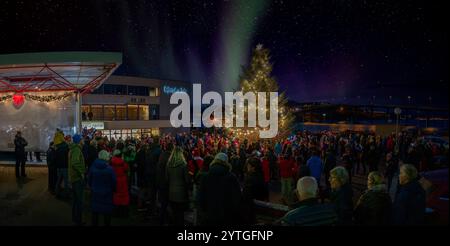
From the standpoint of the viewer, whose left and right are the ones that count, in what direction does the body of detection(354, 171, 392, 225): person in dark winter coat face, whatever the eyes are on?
facing away from the viewer and to the left of the viewer

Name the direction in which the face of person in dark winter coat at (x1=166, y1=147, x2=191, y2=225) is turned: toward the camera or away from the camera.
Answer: away from the camera

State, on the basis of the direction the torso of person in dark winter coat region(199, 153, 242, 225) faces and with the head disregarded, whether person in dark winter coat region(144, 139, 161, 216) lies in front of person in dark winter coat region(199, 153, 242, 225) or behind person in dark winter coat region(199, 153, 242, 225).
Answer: in front

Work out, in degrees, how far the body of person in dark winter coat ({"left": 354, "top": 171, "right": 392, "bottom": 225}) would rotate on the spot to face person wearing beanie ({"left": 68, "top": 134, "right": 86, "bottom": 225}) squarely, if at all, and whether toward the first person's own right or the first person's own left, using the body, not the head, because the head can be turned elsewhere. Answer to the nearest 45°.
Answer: approximately 45° to the first person's own left

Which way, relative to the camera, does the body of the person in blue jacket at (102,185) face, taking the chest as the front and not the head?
away from the camera

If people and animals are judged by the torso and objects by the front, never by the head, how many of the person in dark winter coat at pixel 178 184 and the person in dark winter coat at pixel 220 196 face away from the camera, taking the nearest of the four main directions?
2

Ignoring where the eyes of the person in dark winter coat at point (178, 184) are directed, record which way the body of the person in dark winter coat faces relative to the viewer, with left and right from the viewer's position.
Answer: facing away from the viewer

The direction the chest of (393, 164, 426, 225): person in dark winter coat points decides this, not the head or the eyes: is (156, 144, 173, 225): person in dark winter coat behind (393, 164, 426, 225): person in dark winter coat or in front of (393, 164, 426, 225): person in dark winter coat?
in front

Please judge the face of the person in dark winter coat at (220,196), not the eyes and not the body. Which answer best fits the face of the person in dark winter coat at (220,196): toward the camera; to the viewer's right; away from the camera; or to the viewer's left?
away from the camera

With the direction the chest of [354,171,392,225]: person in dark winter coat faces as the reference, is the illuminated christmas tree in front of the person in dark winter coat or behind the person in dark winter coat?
in front
